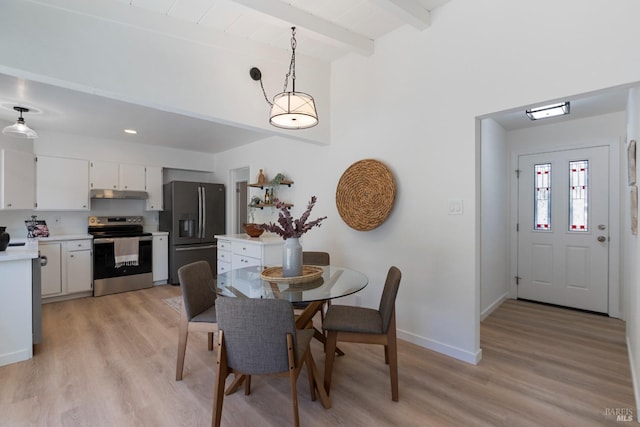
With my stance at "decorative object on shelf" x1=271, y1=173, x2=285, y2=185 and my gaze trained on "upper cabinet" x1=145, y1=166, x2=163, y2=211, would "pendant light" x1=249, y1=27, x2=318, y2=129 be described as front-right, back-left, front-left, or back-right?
back-left

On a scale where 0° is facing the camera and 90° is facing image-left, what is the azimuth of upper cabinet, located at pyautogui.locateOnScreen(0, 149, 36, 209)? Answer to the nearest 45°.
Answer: approximately 0°

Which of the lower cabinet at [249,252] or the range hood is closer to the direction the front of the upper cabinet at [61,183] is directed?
the lower cabinet

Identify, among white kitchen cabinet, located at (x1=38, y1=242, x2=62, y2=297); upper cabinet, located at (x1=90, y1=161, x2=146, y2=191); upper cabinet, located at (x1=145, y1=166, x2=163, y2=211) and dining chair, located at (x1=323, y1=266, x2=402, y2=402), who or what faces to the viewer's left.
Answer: the dining chair

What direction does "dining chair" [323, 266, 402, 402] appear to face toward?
to the viewer's left

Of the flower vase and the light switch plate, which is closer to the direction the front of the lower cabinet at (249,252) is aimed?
the flower vase

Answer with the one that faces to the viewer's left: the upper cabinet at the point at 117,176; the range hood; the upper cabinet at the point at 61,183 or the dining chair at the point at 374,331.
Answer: the dining chair

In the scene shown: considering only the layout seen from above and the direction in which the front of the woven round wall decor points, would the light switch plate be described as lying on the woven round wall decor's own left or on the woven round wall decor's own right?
on the woven round wall decor's own left
